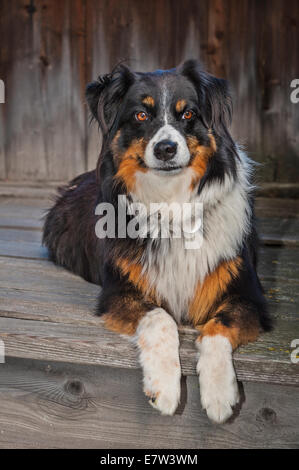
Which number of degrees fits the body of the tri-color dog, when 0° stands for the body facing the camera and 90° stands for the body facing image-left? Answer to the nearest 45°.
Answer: approximately 0°

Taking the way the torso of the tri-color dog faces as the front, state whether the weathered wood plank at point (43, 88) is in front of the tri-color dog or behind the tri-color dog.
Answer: behind
